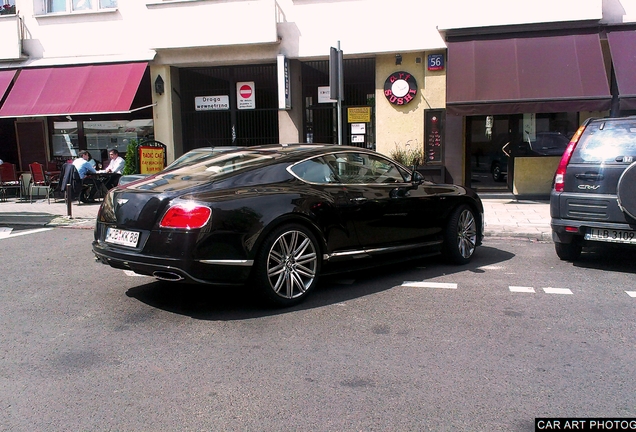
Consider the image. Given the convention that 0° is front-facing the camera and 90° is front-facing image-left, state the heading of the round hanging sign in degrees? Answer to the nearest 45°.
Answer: approximately 0°

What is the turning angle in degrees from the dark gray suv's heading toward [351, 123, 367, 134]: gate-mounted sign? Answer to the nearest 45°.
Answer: approximately 45° to its left

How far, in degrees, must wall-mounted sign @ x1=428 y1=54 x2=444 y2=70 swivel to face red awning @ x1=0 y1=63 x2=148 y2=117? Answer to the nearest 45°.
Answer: approximately 90° to its right

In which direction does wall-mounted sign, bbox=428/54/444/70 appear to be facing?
toward the camera

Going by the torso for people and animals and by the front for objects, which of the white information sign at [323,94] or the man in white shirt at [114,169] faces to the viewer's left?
the man in white shirt

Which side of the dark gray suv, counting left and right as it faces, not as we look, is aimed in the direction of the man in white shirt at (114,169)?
left

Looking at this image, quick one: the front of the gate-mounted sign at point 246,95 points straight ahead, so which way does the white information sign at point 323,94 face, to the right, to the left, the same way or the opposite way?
the same way

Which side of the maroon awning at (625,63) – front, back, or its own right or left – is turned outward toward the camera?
front

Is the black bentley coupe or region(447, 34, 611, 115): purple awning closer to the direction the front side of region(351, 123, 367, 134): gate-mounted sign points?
the black bentley coupe

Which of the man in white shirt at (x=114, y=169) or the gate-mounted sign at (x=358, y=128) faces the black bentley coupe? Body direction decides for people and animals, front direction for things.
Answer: the gate-mounted sign

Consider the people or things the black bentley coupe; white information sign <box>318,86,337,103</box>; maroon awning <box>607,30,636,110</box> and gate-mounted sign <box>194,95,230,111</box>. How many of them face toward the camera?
3

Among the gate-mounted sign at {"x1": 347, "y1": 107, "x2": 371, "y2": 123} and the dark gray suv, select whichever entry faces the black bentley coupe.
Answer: the gate-mounted sign

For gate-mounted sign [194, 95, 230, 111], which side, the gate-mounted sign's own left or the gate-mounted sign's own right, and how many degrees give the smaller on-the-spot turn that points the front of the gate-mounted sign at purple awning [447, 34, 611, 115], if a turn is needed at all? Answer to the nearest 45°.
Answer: approximately 45° to the gate-mounted sign's own left

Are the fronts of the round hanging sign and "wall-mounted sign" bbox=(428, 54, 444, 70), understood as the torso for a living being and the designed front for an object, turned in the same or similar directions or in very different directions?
same or similar directions

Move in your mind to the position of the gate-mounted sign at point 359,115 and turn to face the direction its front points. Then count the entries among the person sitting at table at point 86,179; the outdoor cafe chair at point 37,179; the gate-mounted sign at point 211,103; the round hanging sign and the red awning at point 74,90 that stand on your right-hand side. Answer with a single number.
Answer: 4

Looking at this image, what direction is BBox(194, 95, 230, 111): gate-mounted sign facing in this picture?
toward the camera

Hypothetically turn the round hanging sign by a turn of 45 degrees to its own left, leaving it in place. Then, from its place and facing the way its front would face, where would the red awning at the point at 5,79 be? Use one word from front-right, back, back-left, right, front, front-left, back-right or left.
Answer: back-right

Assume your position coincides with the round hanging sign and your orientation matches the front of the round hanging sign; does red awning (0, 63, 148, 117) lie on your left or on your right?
on your right

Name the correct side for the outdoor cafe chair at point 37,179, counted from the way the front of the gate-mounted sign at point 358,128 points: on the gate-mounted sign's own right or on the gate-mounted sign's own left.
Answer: on the gate-mounted sign's own right
